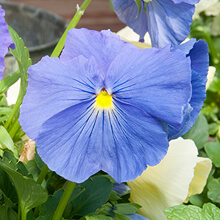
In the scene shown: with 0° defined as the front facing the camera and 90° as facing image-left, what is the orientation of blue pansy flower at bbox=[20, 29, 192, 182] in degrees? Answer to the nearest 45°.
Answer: approximately 0°
